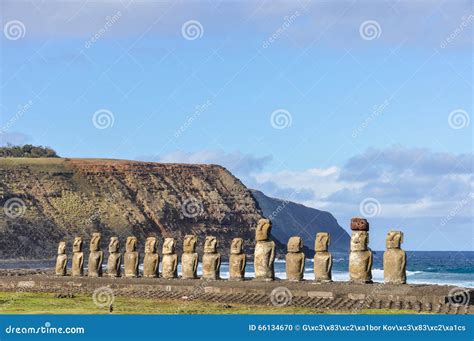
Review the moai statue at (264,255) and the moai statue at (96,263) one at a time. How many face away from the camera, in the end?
0

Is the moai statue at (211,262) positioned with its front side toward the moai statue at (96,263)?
no

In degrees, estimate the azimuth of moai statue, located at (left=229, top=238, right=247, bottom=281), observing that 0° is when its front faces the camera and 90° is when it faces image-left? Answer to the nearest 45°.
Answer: approximately 45°

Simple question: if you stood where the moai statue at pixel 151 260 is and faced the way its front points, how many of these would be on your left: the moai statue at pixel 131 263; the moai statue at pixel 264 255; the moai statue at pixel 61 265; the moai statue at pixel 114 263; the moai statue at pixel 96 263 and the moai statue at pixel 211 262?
2

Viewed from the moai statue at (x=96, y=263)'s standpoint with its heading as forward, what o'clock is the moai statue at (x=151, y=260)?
the moai statue at (x=151, y=260) is roughly at 9 o'clock from the moai statue at (x=96, y=263).

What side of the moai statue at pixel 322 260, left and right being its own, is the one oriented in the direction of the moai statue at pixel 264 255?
right

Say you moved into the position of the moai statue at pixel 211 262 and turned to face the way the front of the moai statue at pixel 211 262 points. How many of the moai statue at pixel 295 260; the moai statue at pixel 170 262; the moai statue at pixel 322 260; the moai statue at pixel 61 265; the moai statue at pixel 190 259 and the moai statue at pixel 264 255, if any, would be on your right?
3

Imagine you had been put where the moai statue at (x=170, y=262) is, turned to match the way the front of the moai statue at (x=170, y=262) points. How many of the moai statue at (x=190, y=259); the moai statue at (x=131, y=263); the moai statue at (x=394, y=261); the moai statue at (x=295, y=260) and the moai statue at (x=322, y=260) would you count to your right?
1

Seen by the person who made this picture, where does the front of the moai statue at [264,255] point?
facing the viewer and to the left of the viewer

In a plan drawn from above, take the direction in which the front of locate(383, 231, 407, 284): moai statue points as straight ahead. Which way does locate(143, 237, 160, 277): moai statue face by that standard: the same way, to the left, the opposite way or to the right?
the same way

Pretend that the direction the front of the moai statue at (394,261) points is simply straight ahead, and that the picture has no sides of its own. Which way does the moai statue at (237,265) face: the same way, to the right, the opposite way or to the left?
the same way

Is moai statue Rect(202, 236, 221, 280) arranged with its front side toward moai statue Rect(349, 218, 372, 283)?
no

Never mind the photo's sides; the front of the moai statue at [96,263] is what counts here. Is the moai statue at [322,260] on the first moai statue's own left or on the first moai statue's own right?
on the first moai statue's own left

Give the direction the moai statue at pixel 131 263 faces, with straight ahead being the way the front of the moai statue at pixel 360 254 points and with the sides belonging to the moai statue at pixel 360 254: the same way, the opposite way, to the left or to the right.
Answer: the same way

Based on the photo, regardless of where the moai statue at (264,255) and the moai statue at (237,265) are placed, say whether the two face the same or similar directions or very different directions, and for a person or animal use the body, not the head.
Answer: same or similar directions

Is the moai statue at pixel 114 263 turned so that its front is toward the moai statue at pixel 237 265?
no

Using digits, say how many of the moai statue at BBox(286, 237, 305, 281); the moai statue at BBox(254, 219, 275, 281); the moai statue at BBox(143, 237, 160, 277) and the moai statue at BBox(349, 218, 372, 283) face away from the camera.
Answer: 0

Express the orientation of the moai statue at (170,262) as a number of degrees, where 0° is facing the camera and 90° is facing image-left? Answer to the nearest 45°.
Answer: approximately 45°

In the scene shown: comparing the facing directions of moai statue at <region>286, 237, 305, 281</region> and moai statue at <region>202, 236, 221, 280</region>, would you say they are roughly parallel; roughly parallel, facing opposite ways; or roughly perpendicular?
roughly parallel

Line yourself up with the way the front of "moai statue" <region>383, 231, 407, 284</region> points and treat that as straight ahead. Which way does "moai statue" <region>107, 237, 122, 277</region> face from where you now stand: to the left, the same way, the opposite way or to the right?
the same way

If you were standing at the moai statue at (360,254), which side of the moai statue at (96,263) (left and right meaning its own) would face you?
left

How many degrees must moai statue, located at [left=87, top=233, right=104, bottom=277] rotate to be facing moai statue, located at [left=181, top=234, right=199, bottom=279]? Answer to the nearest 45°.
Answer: approximately 90° to its left
